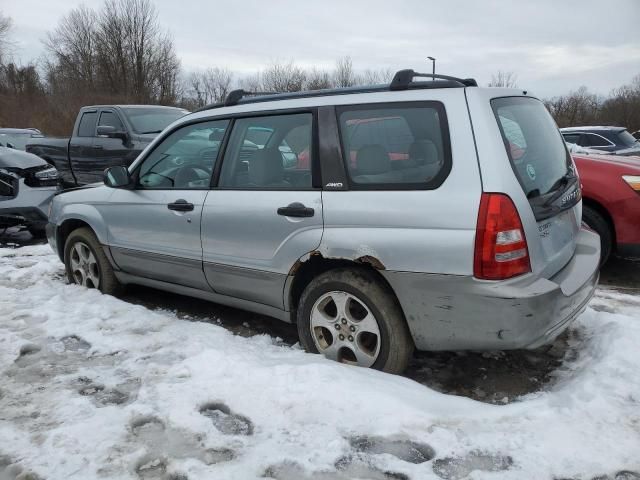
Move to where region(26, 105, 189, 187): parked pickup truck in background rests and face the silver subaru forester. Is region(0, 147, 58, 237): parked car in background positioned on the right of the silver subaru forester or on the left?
right

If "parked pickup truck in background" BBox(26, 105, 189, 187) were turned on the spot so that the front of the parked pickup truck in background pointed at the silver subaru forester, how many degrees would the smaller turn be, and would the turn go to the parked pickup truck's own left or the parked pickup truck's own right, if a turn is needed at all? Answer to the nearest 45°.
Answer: approximately 45° to the parked pickup truck's own right

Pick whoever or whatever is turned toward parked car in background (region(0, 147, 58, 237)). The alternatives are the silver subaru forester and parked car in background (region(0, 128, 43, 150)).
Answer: the silver subaru forester

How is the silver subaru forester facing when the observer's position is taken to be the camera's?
facing away from the viewer and to the left of the viewer

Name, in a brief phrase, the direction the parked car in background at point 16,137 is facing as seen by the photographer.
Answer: facing to the right of the viewer

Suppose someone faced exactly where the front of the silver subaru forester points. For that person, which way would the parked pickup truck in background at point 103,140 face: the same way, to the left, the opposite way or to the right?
the opposite way

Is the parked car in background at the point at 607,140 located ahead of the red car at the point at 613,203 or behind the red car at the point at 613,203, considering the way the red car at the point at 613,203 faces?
behind
